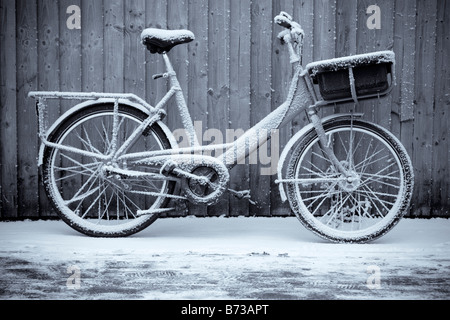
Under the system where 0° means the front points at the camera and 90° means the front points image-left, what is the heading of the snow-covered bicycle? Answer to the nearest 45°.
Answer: approximately 270°
